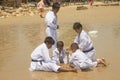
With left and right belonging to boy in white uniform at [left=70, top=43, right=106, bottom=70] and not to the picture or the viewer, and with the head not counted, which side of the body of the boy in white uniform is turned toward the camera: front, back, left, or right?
left

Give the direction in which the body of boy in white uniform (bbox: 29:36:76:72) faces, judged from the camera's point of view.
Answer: to the viewer's right

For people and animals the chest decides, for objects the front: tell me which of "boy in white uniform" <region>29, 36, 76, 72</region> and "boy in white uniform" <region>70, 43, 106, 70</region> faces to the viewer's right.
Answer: "boy in white uniform" <region>29, 36, 76, 72</region>

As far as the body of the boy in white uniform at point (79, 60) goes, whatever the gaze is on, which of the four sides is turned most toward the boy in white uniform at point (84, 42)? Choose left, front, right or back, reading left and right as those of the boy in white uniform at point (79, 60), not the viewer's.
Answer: right

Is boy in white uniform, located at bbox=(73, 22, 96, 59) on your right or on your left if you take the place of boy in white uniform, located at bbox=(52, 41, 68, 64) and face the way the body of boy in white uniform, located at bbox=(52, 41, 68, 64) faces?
on your left

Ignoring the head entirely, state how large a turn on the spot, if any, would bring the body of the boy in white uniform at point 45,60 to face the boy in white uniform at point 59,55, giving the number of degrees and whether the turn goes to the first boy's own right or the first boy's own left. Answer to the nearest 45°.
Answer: approximately 45° to the first boy's own left
